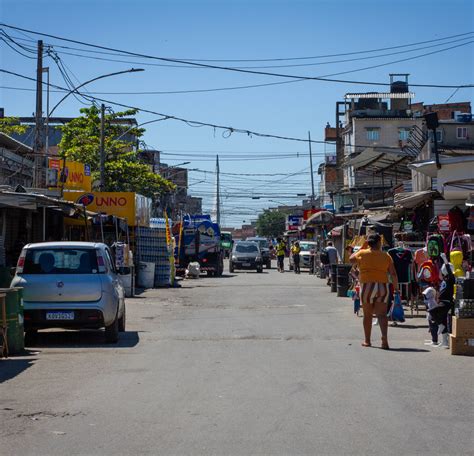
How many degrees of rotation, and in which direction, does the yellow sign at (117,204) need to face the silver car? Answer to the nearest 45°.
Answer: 0° — it already faces it

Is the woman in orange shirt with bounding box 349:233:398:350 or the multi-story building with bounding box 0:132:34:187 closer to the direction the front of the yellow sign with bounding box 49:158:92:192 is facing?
the woman in orange shirt

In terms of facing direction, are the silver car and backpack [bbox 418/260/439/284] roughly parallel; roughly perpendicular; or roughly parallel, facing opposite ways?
roughly perpendicular

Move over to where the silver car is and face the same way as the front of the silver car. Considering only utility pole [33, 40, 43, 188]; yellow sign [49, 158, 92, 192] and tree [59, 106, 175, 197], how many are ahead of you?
3

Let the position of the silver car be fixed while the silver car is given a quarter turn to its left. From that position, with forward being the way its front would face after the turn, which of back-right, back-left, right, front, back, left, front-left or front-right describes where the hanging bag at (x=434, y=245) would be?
back

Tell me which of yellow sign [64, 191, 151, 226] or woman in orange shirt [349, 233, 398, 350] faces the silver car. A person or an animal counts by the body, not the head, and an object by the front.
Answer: the yellow sign

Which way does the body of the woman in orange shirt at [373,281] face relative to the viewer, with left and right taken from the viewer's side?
facing away from the viewer

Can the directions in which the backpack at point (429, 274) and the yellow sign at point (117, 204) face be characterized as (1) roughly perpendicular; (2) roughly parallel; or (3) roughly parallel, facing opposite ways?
roughly perpendicular

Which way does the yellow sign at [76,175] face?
toward the camera

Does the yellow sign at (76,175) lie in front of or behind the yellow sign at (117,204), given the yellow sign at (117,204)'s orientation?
behind

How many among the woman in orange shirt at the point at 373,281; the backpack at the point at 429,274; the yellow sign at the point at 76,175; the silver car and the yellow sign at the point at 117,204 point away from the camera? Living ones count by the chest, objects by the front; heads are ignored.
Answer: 2

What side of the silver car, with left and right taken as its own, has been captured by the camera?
back

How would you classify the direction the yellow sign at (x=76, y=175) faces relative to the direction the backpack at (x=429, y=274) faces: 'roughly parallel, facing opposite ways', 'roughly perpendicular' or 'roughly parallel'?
roughly perpendicular

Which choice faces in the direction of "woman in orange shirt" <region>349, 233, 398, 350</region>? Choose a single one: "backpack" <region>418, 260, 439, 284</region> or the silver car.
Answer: the backpack
